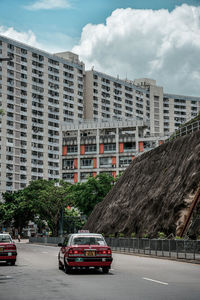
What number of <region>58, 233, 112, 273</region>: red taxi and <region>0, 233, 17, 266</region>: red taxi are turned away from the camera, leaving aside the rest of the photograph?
2

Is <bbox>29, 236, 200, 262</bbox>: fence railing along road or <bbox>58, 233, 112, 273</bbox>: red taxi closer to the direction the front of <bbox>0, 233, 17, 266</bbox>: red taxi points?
the fence railing along road

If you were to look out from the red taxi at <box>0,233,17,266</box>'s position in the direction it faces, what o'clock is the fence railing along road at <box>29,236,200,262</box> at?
The fence railing along road is roughly at 2 o'clock from the red taxi.

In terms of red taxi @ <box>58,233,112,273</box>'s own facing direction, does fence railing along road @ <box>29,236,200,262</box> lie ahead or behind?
ahead

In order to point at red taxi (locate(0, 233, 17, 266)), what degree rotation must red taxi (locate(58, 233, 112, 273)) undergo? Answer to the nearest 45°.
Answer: approximately 45° to its left

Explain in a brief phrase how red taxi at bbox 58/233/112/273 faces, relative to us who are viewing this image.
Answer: facing away from the viewer

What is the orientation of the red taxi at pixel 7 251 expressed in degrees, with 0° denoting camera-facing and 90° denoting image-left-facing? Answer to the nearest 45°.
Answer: approximately 180°
